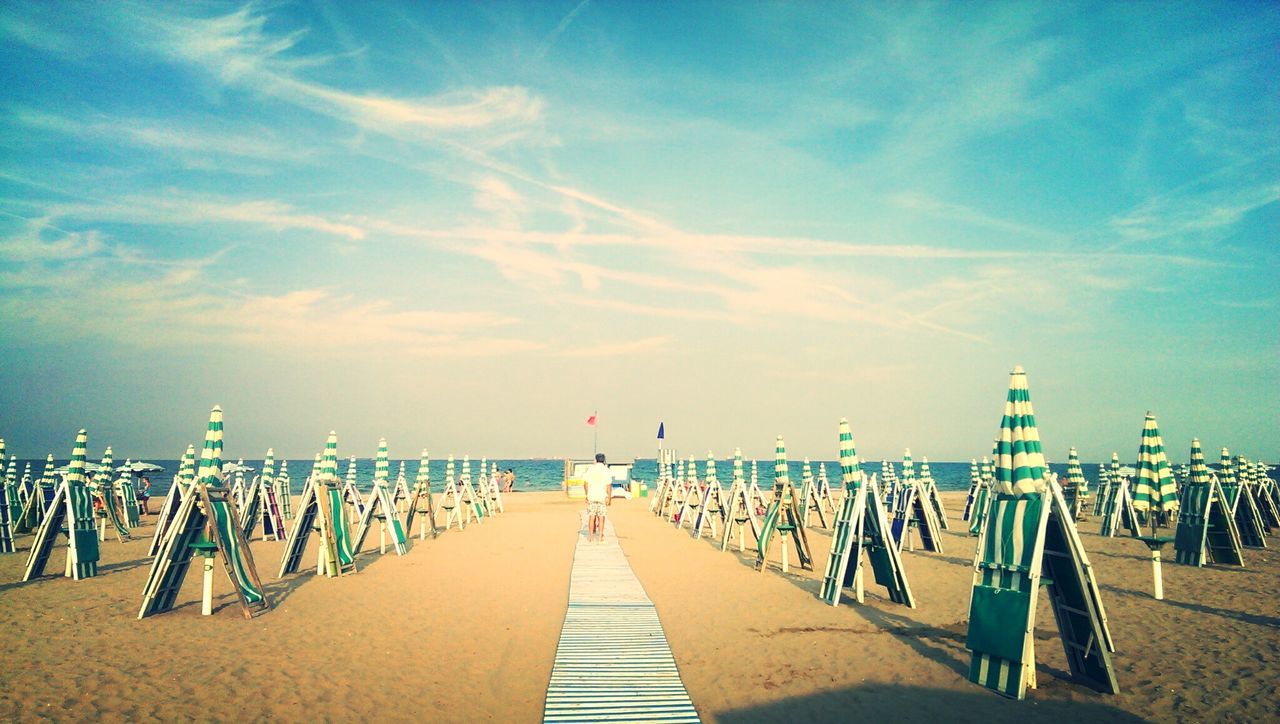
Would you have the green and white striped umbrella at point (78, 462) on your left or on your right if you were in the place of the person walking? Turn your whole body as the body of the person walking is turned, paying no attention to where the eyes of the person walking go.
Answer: on your left

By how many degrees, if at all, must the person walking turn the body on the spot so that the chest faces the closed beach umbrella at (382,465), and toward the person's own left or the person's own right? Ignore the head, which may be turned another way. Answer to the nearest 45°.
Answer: approximately 90° to the person's own left

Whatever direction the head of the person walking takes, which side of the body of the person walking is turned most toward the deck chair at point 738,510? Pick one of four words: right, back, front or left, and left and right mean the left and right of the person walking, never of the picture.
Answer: right

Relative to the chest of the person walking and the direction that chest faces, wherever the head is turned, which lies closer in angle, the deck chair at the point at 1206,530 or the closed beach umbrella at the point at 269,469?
the closed beach umbrella

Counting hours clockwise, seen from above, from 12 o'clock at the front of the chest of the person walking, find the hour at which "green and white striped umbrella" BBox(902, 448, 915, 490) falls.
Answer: The green and white striped umbrella is roughly at 3 o'clock from the person walking.

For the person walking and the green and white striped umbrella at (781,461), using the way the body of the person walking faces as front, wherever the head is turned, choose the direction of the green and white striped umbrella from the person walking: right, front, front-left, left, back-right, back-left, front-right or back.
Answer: back-right

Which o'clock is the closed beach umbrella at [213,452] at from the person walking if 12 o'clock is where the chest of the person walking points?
The closed beach umbrella is roughly at 7 o'clock from the person walking.

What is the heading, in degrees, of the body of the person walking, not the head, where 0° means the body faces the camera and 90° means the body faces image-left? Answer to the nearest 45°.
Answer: approximately 180°

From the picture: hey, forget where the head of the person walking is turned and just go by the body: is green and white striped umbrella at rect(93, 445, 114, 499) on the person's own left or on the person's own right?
on the person's own left

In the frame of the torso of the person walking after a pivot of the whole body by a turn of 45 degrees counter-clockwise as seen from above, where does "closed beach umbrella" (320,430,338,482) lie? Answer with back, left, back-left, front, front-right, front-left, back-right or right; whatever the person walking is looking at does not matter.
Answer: left
